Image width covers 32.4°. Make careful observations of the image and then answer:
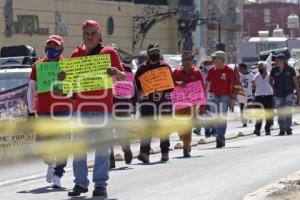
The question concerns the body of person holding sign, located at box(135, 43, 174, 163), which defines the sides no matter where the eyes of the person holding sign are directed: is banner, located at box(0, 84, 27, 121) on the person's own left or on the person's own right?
on the person's own right

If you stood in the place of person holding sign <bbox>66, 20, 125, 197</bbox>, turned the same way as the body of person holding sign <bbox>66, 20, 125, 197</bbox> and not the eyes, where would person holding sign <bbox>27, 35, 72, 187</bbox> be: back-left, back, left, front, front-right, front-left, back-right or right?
back-right

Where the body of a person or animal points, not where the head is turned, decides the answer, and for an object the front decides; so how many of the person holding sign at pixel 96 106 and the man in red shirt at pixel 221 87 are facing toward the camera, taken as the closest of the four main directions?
2

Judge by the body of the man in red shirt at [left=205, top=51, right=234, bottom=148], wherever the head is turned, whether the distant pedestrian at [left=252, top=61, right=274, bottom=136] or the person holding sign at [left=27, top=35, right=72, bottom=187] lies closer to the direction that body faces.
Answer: the person holding sign

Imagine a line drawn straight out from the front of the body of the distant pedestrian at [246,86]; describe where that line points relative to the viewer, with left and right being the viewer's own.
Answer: facing the viewer and to the left of the viewer

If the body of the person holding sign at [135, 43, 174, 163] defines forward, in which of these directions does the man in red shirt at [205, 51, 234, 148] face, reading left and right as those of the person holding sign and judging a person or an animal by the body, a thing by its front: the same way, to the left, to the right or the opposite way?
the same way

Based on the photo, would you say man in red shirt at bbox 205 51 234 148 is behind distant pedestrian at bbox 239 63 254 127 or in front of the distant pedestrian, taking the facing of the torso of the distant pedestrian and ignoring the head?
in front

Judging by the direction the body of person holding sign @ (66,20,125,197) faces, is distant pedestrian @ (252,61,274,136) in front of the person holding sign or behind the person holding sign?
behind

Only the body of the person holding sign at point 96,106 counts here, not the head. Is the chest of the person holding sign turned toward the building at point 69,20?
no

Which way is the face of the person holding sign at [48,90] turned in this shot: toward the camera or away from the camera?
toward the camera

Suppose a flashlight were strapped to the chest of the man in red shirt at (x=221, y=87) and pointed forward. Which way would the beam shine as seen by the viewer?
toward the camera

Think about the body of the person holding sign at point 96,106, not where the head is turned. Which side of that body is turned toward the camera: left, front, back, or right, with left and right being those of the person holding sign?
front

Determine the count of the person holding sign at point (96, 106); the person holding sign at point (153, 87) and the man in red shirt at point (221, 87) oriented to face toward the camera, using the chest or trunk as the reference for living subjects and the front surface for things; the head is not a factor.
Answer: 3

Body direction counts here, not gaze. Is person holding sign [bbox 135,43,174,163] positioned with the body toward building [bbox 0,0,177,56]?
no

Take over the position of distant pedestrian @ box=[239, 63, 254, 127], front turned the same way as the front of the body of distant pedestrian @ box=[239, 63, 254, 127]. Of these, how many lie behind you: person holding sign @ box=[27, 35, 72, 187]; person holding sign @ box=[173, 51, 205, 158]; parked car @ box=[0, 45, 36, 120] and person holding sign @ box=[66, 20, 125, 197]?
0

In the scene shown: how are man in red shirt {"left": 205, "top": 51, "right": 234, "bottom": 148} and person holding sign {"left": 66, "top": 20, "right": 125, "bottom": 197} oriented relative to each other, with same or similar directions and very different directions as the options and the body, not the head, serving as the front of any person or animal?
same or similar directions
